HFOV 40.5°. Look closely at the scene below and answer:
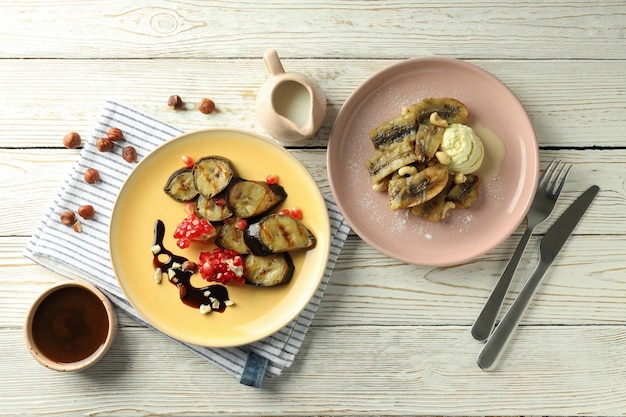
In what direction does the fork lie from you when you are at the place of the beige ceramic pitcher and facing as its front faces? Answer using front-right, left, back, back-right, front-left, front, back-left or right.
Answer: front-left

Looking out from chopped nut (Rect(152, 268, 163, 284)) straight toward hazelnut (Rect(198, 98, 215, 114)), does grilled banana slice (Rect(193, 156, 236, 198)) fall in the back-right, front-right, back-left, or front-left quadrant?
front-right

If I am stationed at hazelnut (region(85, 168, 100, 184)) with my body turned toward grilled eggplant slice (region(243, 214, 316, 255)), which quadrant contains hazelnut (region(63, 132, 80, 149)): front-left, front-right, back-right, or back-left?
back-left
